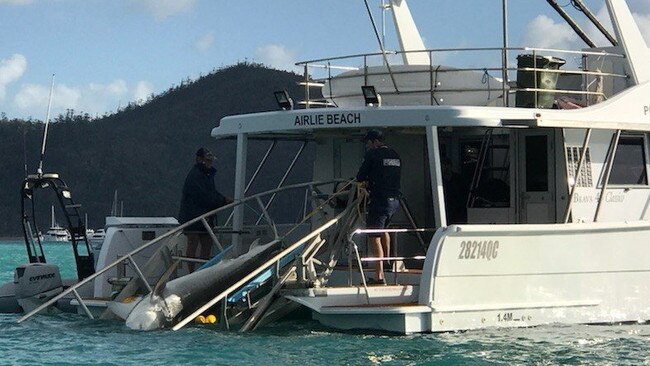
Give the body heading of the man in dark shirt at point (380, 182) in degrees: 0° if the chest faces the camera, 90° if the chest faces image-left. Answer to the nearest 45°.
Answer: approximately 135°

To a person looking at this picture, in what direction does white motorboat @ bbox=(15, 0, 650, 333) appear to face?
facing away from the viewer and to the right of the viewer
